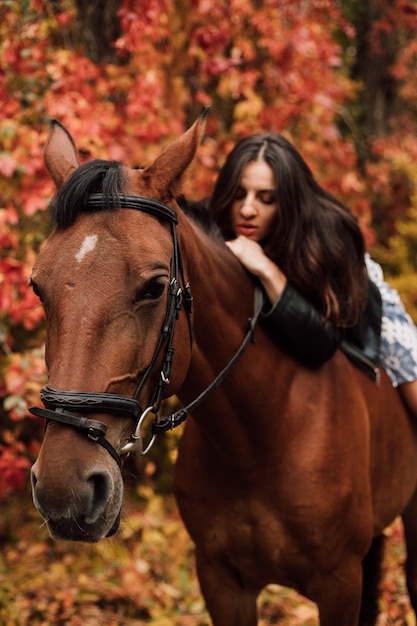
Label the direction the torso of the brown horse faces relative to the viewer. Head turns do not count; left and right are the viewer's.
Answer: facing the viewer and to the left of the viewer
